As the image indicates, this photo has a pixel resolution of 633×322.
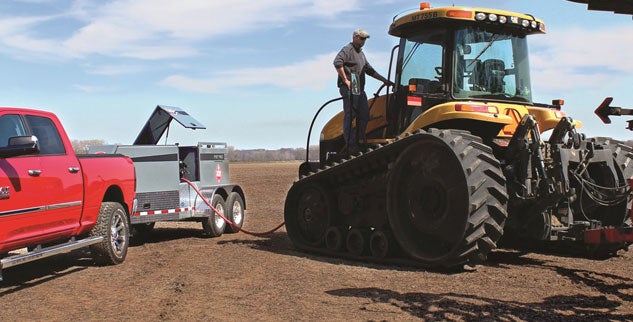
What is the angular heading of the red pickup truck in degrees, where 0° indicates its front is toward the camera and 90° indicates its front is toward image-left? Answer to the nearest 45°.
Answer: approximately 45°

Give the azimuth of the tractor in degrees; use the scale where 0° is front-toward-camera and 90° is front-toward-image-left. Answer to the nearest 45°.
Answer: approximately 135°

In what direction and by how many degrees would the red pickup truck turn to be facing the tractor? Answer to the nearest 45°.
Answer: approximately 135° to its left

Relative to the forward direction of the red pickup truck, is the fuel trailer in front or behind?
behind

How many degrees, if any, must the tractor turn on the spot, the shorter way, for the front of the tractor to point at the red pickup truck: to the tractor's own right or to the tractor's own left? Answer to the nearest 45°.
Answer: approximately 45° to the tractor's own left

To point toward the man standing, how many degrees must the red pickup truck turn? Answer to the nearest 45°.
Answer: approximately 135° to its left

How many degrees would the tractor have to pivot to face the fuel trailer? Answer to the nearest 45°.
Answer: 0° — it already faces it
